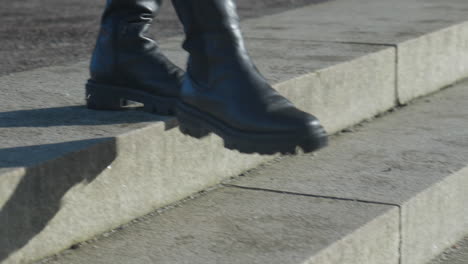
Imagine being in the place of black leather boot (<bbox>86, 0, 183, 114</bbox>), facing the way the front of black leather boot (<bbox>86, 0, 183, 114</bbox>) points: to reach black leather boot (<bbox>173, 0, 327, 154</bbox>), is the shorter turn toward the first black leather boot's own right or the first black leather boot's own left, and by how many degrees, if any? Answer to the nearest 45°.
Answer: approximately 45° to the first black leather boot's own right

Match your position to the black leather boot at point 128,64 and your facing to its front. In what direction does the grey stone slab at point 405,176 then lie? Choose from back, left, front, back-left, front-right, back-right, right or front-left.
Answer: front

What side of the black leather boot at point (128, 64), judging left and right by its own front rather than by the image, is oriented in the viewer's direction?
right

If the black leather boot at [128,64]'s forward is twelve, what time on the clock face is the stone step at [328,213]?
The stone step is roughly at 1 o'clock from the black leather boot.

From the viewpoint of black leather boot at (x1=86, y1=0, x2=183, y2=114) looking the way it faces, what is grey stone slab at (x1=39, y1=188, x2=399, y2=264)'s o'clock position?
The grey stone slab is roughly at 2 o'clock from the black leather boot.

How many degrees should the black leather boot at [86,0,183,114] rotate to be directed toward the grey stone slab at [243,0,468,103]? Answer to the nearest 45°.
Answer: approximately 45° to its left
